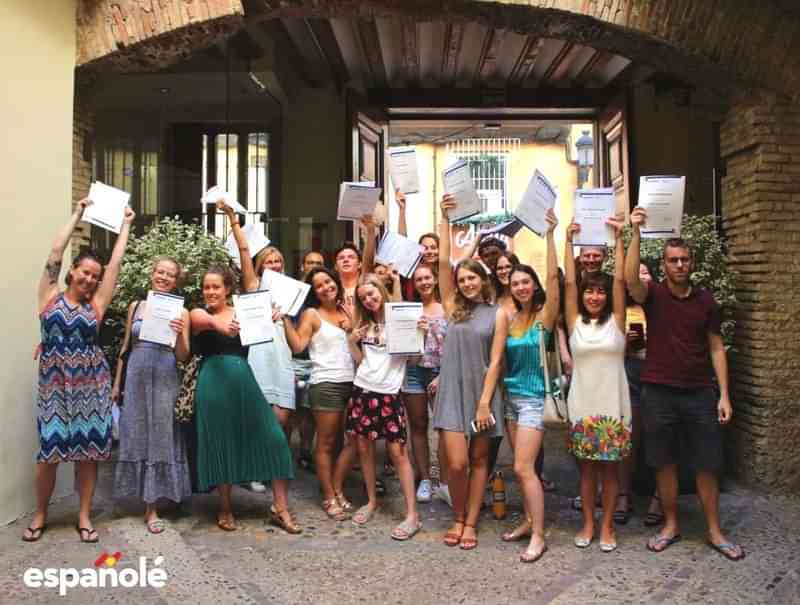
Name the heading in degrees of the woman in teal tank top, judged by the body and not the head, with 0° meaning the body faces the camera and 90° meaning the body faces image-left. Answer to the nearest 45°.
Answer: approximately 45°

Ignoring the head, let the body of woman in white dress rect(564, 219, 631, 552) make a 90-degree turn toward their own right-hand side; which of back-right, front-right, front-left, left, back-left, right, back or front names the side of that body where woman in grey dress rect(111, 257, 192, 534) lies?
front

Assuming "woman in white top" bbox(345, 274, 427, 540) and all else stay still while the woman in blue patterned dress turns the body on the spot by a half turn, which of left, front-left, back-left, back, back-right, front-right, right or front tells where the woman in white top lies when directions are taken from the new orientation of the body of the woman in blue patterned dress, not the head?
right

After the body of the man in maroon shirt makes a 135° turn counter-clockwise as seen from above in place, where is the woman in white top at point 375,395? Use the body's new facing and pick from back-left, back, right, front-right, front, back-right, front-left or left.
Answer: back-left

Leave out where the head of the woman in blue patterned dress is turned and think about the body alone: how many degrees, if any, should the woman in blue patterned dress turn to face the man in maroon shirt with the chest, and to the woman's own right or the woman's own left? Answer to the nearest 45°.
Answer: approximately 45° to the woman's own left

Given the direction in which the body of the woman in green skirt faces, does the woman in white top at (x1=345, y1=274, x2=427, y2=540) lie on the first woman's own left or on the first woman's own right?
on the first woman's own left

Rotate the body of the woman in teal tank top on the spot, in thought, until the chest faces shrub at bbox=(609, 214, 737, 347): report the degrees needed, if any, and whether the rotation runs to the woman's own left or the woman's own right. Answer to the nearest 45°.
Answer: approximately 180°

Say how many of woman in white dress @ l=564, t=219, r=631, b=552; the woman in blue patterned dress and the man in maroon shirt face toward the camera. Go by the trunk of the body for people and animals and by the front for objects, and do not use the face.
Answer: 3

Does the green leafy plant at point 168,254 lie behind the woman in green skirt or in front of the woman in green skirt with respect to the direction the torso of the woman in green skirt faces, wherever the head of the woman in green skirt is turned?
behind

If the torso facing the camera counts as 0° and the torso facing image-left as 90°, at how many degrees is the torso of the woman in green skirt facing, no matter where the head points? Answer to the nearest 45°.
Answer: approximately 0°
